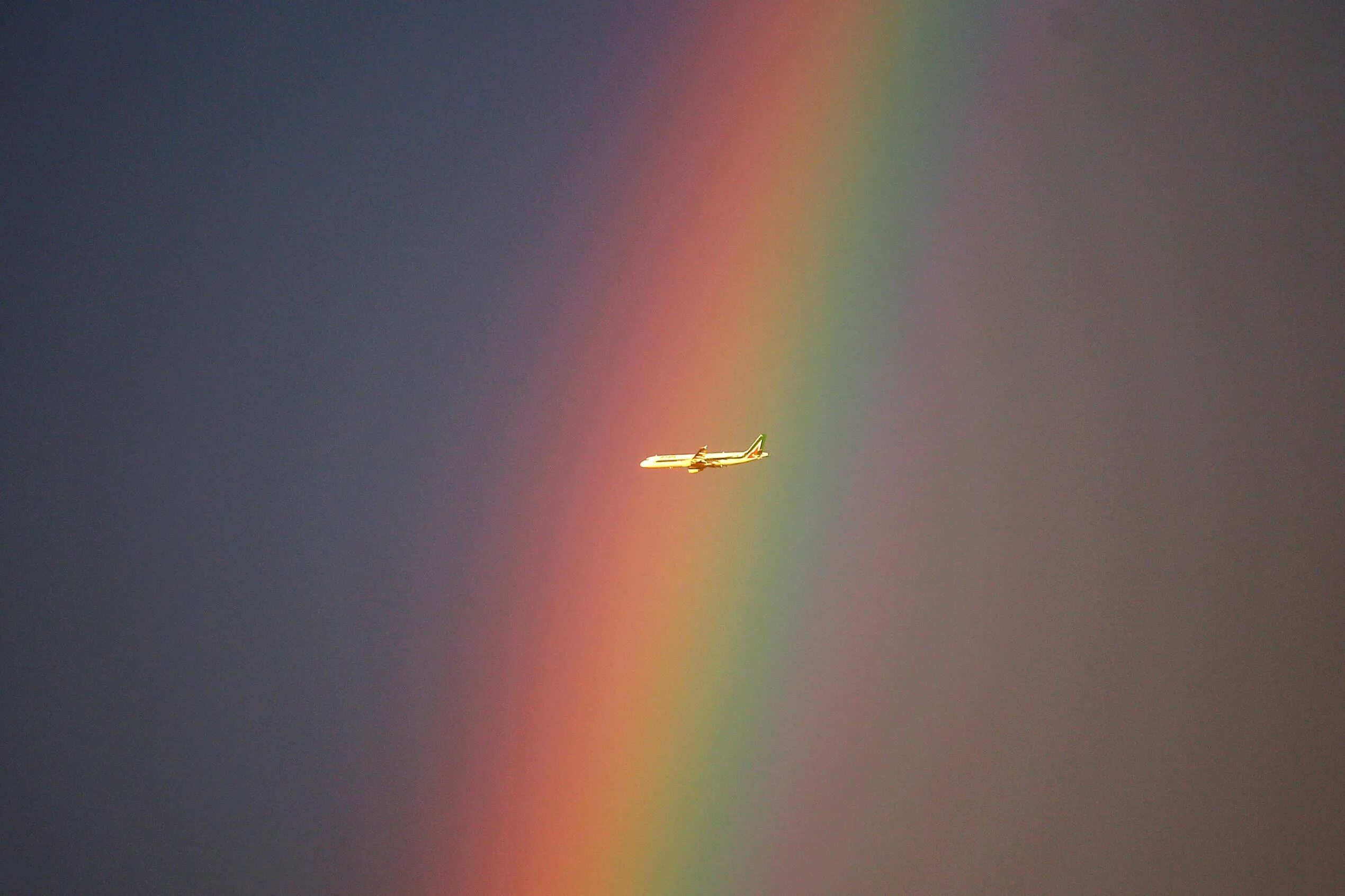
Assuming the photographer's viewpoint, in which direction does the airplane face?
facing to the left of the viewer
